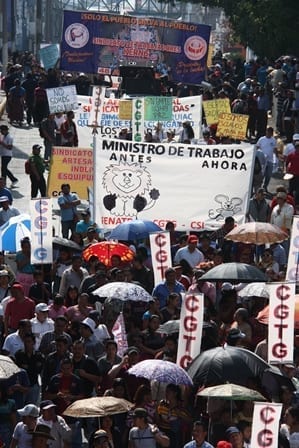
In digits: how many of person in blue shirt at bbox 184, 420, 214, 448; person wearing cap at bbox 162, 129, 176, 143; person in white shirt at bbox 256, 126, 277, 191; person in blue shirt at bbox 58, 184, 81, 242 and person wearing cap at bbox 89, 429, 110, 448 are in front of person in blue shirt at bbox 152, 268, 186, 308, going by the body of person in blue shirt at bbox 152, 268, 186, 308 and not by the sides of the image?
2

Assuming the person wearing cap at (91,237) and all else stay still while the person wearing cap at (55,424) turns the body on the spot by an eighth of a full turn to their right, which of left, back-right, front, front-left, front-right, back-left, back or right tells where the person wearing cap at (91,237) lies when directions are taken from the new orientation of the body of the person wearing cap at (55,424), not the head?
right

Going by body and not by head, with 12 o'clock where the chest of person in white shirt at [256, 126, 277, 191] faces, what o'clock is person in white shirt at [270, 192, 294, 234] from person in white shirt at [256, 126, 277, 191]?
person in white shirt at [270, 192, 294, 234] is roughly at 12 o'clock from person in white shirt at [256, 126, 277, 191].

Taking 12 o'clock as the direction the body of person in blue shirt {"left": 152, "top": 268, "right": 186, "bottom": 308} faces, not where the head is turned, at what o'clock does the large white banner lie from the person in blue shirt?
The large white banner is roughly at 6 o'clock from the person in blue shirt.

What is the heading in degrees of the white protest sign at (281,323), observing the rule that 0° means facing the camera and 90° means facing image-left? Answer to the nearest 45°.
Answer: approximately 0°

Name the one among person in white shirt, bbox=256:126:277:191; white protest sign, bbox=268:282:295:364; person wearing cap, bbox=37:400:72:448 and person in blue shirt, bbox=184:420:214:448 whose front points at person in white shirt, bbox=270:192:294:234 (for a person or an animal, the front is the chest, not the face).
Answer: person in white shirt, bbox=256:126:277:191

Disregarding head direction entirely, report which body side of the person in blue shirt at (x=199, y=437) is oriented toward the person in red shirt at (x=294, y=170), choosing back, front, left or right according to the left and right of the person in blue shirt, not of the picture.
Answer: back

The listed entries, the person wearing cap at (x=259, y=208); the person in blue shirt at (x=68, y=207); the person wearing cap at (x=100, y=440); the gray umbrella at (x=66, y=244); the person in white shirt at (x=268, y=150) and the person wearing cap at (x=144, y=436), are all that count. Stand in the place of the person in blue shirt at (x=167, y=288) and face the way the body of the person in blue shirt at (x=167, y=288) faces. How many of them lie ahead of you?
2

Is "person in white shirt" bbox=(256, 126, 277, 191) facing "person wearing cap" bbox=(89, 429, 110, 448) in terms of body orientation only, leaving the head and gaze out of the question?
yes
